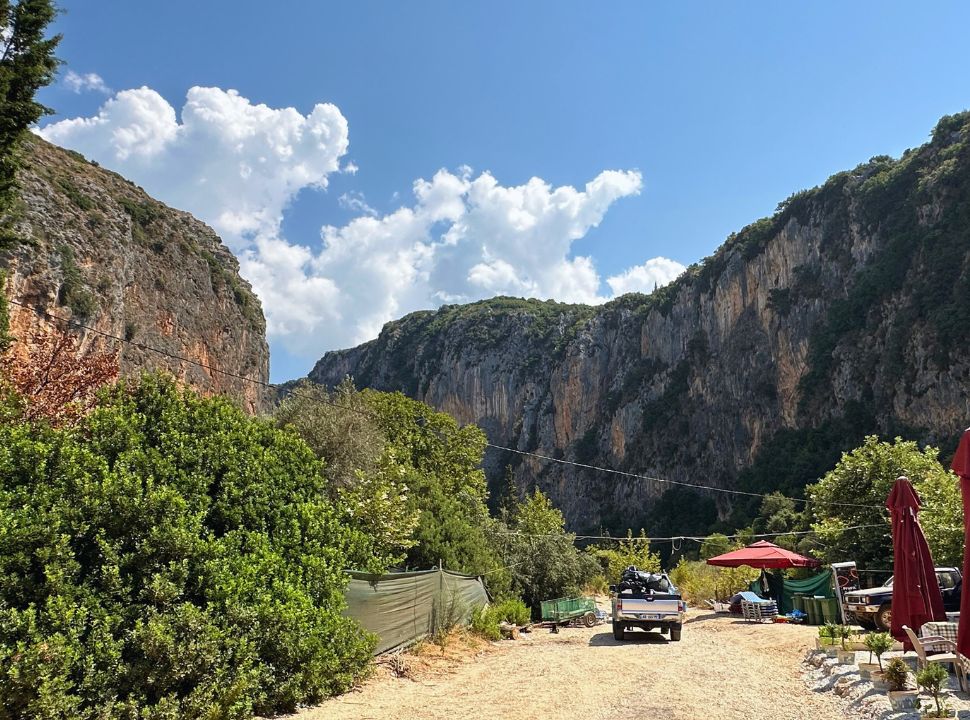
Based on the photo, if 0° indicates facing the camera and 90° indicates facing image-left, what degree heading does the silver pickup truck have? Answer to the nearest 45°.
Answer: approximately 180°

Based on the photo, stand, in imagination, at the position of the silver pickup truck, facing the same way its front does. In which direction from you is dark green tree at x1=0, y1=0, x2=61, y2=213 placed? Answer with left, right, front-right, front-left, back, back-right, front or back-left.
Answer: back-left

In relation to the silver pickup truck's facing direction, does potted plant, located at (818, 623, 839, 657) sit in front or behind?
behind

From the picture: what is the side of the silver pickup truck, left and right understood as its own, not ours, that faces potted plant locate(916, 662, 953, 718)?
back

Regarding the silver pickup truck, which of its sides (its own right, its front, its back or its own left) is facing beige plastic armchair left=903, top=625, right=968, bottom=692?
back

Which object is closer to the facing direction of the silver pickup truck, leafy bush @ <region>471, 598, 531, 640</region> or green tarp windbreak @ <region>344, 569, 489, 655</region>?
the leafy bush
